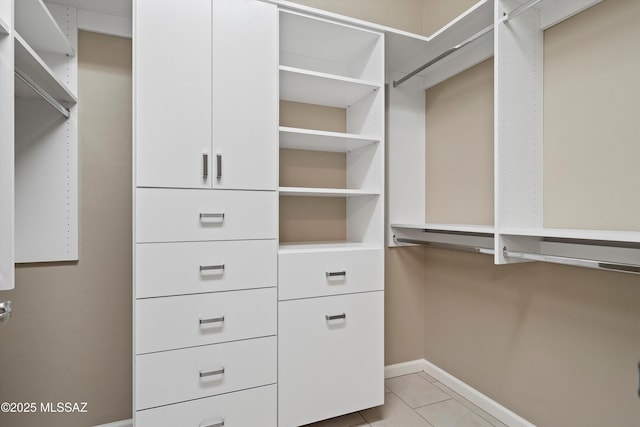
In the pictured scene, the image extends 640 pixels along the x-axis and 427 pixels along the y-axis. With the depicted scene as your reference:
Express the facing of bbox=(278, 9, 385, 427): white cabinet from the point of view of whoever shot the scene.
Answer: facing the viewer and to the right of the viewer

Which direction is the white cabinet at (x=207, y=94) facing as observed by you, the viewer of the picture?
facing the viewer

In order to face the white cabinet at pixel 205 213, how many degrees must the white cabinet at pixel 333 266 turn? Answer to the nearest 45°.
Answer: approximately 90° to its right

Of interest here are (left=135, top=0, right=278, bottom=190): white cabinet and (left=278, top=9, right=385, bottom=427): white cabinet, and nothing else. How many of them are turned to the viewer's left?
0

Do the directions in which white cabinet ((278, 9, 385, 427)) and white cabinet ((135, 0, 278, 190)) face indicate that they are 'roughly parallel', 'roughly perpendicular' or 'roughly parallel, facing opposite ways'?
roughly parallel
